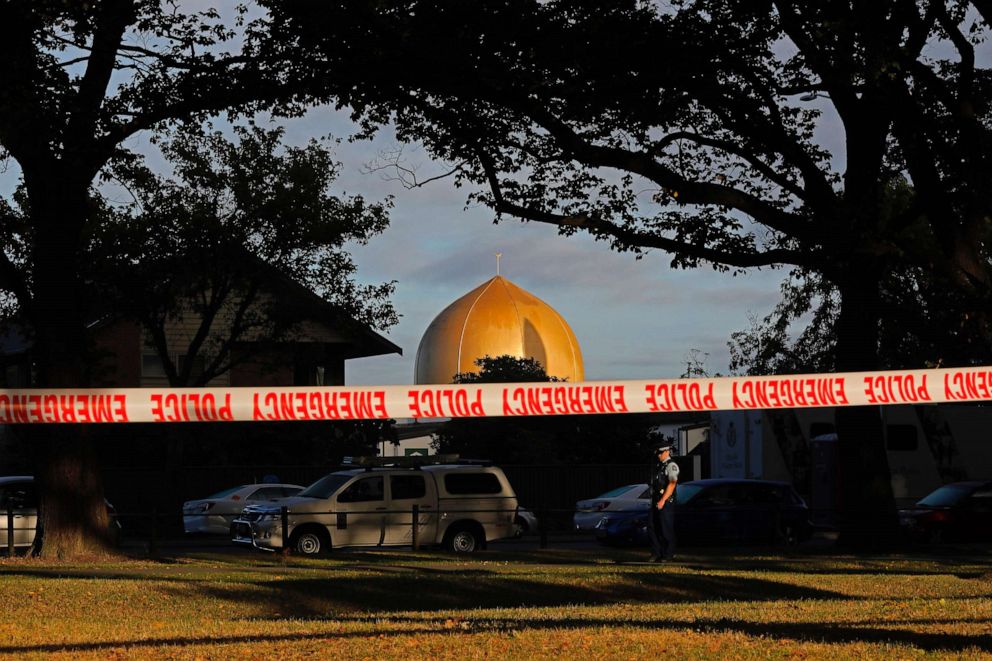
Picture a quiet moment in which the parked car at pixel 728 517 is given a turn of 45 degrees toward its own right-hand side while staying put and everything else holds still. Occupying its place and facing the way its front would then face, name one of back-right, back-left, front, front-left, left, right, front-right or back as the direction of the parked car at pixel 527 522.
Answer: front

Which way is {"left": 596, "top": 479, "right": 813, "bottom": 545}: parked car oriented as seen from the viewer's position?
to the viewer's left

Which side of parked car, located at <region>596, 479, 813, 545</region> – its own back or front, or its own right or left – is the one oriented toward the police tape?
left

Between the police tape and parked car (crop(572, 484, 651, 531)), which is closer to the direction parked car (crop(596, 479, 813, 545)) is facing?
the parked car

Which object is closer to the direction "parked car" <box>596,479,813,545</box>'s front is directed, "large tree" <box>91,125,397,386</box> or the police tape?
the large tree

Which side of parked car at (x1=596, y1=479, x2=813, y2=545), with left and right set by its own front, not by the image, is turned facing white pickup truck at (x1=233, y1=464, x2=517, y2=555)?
front

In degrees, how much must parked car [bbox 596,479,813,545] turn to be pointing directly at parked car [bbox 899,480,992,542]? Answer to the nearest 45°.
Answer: approximately 135° to its right

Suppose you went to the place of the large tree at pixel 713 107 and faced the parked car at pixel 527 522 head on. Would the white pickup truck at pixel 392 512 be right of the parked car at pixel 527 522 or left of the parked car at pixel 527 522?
left

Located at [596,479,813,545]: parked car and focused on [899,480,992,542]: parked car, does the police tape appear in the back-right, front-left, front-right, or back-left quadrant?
back-right

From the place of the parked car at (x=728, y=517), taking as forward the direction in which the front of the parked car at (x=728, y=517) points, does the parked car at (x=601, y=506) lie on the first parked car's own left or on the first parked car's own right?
on the first parked car's own right

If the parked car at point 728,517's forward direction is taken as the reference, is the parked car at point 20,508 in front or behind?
in front

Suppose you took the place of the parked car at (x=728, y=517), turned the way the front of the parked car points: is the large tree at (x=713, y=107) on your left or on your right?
on your left

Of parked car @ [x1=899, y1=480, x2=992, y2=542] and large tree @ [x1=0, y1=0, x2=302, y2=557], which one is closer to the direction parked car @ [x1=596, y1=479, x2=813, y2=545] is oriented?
the large tree

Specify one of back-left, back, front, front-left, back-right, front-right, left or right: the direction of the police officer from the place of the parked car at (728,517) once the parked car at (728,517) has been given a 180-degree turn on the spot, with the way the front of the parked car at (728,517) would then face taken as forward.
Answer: right

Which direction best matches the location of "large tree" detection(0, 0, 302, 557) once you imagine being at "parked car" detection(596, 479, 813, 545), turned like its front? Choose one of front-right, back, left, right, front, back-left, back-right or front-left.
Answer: front-left

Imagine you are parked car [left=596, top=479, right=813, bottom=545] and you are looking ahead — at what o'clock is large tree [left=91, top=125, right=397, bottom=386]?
The large tree is roughly at 1 o'clock from the parked car.

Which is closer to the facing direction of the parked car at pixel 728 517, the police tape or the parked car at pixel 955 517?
the police tape
